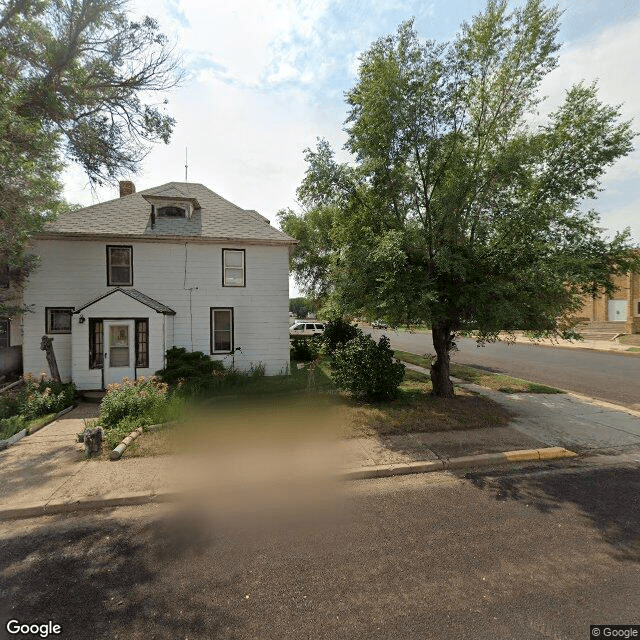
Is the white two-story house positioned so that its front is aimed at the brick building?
no

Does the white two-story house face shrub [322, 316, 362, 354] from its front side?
no

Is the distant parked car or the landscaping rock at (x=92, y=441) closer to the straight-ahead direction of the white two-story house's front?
the landscaping rock

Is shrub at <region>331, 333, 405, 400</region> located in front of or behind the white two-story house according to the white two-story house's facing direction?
in front

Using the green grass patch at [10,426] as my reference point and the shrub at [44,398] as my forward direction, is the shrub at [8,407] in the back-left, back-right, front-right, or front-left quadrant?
front-left

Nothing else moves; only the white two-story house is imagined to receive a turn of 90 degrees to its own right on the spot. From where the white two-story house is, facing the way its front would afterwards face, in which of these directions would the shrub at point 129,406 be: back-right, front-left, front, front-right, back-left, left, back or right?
left

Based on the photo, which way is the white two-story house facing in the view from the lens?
facing the viewer

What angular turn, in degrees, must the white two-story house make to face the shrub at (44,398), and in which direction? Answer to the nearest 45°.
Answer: approximately 45° to its right

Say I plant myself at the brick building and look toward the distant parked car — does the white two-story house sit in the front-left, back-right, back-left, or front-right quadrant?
front-left

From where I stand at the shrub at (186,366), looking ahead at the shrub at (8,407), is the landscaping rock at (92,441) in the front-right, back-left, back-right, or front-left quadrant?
front-left

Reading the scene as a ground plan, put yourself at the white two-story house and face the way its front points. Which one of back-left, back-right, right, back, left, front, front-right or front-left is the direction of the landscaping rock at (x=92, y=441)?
front

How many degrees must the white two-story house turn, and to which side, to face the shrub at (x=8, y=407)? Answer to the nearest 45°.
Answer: approximately 45° to its right

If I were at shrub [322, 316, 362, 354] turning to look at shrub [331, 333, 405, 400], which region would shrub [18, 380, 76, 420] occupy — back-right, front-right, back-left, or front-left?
front-right
